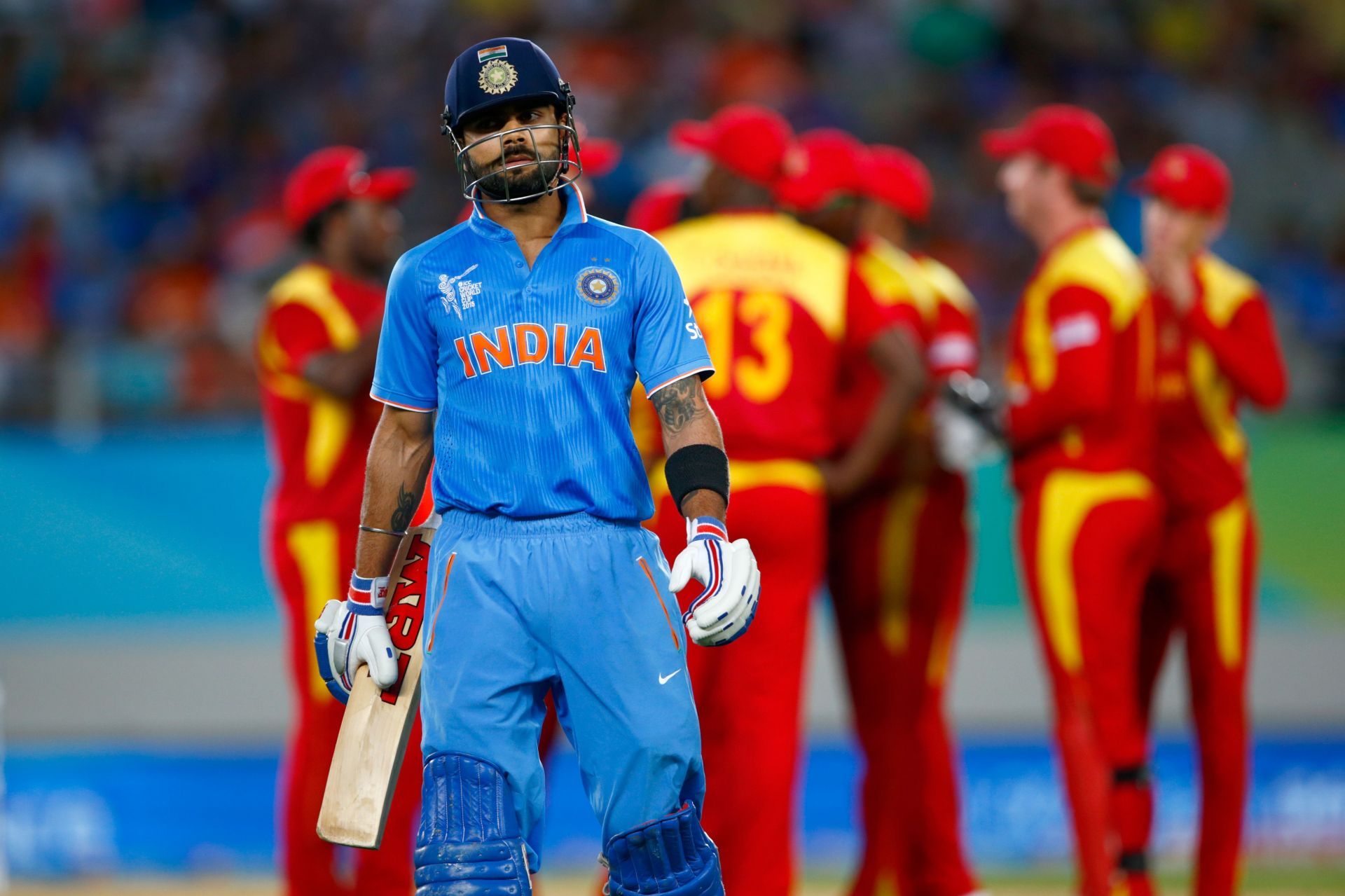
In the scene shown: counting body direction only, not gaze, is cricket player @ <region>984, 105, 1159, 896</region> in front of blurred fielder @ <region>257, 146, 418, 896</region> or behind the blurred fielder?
in front

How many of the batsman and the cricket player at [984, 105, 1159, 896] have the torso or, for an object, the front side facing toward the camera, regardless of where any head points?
1

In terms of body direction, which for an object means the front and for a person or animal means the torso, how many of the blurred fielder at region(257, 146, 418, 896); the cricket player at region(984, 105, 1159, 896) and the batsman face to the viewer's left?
1

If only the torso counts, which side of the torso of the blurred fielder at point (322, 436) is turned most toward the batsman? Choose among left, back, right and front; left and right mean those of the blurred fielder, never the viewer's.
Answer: right

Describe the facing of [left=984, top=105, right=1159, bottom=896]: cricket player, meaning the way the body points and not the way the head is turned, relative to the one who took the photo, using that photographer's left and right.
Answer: facing to the left of the viewer

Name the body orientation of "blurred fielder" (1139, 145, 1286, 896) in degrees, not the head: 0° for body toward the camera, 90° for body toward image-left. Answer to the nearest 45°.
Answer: approximately 45°

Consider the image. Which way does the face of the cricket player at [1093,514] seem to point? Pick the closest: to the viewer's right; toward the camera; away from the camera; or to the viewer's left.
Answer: to the viewer's left

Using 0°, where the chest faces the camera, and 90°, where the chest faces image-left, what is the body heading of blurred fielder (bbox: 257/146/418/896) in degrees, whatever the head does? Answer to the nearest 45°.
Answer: approximately 270°

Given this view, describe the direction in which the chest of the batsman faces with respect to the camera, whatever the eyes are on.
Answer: toward the camera
